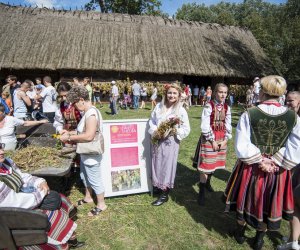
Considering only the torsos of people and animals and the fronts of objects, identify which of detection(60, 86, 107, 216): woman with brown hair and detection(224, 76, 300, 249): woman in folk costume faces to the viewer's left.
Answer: the woman with brown hair

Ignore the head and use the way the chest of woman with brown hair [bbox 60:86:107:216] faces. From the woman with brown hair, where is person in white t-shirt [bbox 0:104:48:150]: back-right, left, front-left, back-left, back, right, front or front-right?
front-right

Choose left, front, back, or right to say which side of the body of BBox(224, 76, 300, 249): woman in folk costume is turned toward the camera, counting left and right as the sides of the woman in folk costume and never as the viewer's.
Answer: back

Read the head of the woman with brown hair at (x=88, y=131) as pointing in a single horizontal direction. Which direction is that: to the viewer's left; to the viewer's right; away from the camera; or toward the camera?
to the viewer's left

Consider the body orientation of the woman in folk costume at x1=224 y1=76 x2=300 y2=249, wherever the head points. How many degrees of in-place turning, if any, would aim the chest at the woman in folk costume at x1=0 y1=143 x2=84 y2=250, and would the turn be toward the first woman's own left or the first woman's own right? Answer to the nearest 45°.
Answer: approximately 135° to the first woman's own left

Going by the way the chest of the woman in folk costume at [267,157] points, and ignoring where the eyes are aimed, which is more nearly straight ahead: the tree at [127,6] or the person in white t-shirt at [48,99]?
the tree

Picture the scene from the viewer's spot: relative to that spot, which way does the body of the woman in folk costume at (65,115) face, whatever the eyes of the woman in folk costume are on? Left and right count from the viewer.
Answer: facing the viewer and to the left of the viewer

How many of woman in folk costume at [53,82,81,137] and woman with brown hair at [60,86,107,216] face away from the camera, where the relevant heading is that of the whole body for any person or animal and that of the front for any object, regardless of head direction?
0

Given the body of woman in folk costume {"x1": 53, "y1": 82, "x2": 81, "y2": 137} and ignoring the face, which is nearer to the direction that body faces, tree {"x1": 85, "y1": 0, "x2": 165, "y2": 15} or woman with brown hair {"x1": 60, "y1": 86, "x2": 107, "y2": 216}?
the woman with brown hair

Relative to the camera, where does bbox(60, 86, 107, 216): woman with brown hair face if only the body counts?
to the viewer's left

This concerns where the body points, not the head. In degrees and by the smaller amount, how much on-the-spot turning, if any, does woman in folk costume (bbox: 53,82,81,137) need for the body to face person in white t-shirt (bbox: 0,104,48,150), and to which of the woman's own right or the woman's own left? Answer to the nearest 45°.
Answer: approximately 90° to the woman's own right

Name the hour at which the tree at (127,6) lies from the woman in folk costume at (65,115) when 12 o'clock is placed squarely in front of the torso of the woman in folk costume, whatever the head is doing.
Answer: The tree is roughly at 5 o'clock from the woman in folk costume.

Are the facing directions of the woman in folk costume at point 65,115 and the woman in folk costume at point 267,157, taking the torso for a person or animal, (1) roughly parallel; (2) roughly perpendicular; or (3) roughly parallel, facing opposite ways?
roughly parallel, facing opposite ways

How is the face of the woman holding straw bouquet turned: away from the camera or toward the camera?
toward the camera

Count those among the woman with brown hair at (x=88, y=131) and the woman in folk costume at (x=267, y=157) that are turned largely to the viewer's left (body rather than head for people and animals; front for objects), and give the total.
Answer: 1

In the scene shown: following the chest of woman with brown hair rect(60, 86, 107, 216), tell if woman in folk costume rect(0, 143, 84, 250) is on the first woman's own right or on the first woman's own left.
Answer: on the first woman's own left
